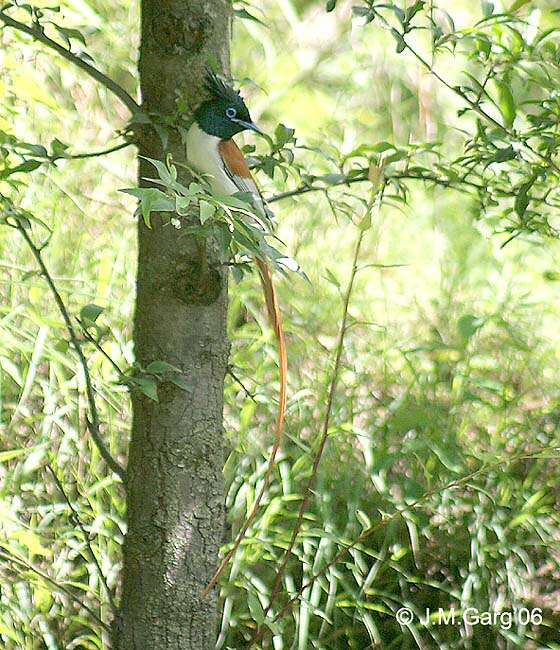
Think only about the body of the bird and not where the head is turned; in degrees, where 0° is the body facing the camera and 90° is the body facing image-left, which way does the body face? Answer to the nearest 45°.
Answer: approximately 45°
